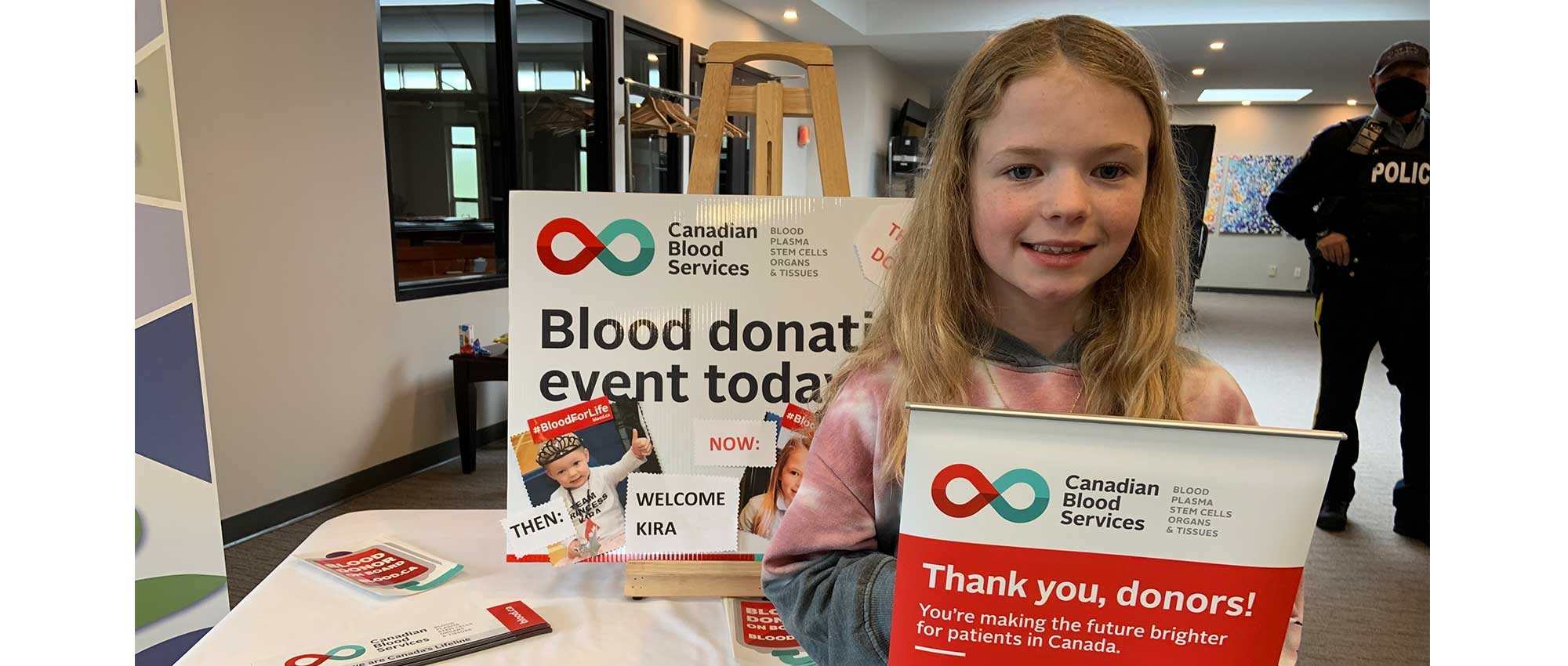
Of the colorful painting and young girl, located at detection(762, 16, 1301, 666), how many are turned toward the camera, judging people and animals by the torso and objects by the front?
2

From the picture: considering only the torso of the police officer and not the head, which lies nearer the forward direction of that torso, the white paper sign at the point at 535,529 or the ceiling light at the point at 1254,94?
the white paper sign

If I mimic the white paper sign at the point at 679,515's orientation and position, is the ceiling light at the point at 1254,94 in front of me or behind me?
behind

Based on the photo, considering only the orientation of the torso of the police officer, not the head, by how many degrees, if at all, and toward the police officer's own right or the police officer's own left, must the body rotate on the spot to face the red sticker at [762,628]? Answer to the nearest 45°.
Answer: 0° — they already face it

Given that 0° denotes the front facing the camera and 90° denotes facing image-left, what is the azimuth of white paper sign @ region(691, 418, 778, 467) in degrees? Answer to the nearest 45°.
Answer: approximately 0°

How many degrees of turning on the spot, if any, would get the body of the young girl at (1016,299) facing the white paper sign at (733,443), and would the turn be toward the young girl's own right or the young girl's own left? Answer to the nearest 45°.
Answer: approximately 135° to the young girl's own right

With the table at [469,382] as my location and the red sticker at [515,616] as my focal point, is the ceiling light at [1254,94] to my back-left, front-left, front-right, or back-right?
back-left
